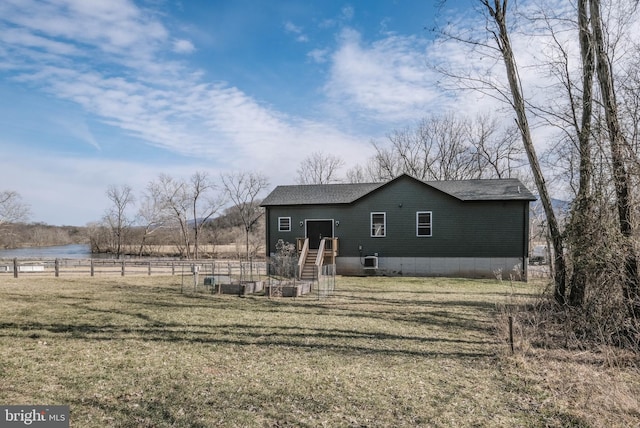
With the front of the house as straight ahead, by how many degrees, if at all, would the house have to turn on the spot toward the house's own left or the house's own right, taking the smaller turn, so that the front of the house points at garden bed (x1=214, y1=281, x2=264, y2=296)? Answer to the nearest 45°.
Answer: approximately 45° to the house's own right

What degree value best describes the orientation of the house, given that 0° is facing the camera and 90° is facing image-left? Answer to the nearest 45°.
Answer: approximately 0°
